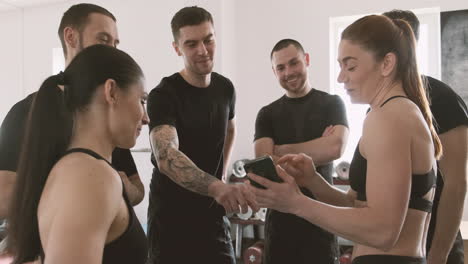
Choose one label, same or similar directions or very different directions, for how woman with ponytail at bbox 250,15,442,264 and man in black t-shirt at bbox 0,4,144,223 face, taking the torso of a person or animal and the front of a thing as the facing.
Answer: very different directions

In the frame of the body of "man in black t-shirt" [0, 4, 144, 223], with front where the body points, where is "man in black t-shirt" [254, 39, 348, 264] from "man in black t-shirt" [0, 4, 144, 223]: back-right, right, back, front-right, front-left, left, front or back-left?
front-left

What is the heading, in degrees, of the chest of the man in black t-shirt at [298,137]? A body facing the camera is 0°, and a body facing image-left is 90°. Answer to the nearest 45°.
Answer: approximately 0°

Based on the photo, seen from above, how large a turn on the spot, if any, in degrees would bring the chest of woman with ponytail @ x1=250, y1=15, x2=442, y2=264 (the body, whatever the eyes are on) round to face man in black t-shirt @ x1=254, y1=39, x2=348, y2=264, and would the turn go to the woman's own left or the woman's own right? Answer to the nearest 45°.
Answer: approximately 90° to the woman's own right

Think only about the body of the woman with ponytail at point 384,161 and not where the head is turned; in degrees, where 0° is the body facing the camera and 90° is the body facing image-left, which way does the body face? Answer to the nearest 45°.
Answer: approximately 90°

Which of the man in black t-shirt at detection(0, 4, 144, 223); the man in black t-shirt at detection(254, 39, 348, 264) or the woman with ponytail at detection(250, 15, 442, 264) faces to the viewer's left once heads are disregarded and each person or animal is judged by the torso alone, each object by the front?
the woman with ponytail

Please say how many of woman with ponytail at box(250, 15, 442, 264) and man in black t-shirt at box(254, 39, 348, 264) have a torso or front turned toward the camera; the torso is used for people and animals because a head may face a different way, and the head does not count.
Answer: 1

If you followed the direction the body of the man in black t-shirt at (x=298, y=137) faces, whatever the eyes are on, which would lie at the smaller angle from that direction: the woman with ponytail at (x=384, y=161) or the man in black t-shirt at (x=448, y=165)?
the woman with ponytail

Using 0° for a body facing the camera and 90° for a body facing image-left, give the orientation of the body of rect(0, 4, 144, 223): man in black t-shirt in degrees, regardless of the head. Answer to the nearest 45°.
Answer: approximately 315°

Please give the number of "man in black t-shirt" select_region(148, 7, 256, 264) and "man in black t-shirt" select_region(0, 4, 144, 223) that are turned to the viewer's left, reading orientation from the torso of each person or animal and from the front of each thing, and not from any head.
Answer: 0

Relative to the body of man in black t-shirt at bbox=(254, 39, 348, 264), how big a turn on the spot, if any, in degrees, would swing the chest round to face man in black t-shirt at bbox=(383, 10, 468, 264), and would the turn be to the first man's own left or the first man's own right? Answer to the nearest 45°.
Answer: approximately 45° to the first man's own left

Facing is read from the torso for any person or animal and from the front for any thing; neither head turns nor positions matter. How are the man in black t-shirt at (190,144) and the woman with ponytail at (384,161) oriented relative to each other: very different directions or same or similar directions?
very different directions

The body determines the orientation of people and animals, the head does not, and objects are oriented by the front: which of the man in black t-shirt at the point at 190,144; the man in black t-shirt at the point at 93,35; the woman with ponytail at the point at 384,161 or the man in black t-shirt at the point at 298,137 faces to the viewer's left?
the woman with ponytail

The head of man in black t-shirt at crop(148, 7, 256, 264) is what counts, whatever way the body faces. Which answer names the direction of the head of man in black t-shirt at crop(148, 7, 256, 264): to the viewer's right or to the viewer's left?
to the viewer's right
